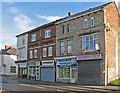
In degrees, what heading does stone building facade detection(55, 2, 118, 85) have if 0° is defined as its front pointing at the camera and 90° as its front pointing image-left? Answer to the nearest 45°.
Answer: approximately 45°

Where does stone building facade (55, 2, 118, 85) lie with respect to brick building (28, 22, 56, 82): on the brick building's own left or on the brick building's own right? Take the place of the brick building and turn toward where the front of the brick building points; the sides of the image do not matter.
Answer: on the brick building's own left

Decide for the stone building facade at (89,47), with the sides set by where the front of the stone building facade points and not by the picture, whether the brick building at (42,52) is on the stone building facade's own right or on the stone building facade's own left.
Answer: on the stone building facade's own right

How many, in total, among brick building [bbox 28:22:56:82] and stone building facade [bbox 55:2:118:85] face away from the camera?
0

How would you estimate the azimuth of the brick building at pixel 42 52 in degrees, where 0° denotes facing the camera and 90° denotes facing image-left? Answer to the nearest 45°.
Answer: approximately 45°
